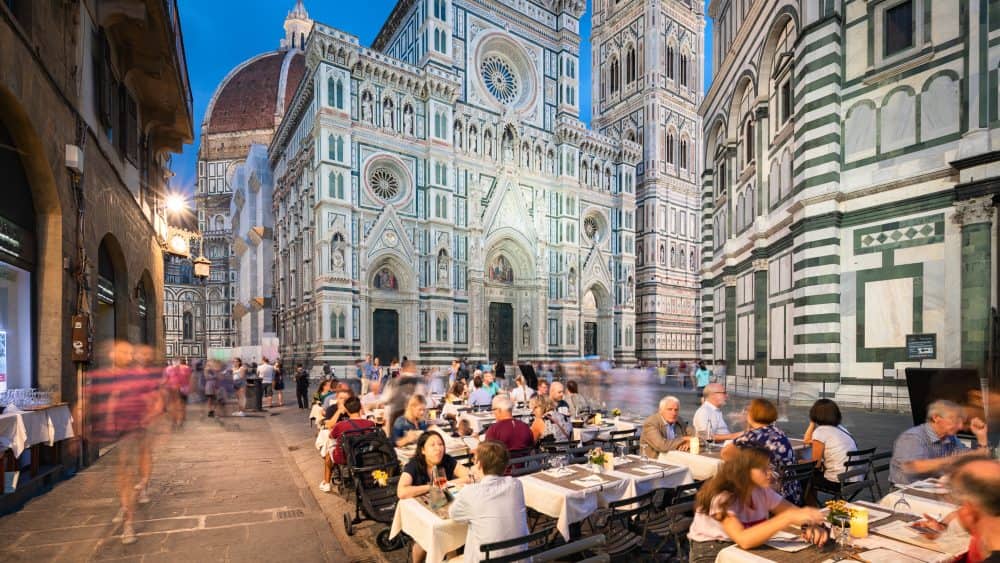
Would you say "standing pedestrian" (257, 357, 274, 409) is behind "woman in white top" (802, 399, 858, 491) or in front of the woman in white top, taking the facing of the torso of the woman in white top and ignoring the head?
in front

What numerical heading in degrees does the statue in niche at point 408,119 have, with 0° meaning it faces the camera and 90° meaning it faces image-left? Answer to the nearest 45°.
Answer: approximately 315°

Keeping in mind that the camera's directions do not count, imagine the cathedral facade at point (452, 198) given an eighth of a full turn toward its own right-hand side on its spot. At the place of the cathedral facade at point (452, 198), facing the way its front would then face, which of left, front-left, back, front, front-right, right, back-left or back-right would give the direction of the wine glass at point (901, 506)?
front

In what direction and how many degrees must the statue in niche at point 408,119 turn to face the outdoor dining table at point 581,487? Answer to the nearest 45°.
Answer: approximately 45° to its right

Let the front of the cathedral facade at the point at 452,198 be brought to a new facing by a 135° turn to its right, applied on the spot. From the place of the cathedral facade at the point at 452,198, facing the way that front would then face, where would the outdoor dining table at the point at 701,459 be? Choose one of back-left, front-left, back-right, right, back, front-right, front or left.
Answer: left

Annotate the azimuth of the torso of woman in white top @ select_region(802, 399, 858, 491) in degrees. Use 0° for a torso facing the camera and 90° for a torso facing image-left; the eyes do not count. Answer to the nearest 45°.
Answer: approximately 135°

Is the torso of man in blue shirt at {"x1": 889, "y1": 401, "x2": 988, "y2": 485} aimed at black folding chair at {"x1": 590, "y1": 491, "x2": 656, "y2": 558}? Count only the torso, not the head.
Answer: no

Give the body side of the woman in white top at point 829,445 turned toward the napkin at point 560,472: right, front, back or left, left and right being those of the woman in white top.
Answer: left

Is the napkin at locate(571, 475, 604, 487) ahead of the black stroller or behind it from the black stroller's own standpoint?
ahead

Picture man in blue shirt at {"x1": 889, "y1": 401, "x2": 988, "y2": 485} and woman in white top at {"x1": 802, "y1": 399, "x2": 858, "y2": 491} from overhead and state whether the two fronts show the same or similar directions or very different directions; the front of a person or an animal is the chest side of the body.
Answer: very different directions
